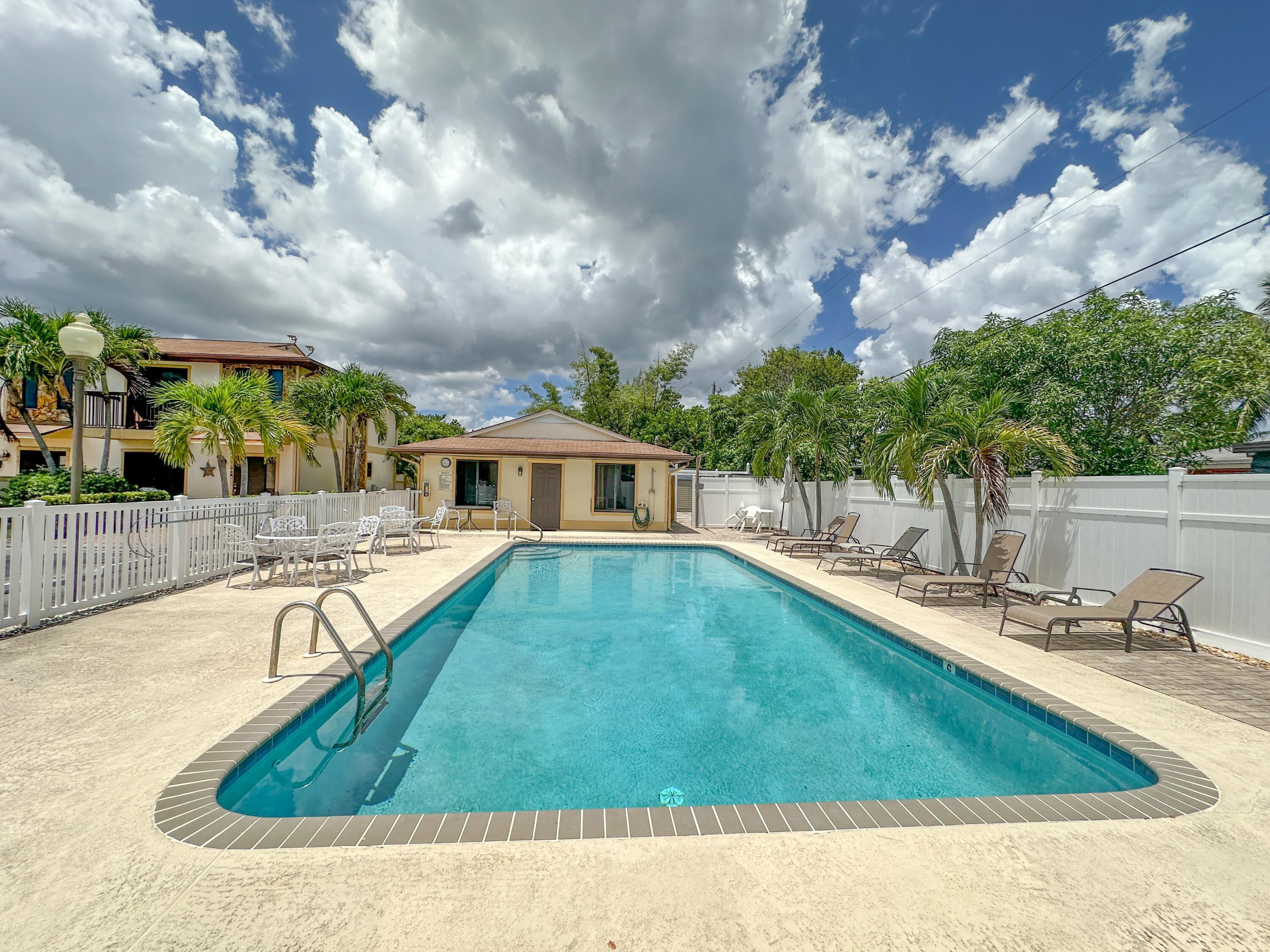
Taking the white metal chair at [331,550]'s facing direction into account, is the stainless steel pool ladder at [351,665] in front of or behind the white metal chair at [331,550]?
behind

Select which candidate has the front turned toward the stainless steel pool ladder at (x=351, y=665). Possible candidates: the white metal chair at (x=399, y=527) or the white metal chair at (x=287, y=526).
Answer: the white metal chair at (x=287, y=526)

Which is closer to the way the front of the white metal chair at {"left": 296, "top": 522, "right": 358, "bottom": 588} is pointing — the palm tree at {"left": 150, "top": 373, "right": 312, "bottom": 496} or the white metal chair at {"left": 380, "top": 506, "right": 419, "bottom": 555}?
the palm tree

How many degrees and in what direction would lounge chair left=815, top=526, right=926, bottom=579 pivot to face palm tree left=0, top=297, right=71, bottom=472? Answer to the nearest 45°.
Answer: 0° — it already faces it

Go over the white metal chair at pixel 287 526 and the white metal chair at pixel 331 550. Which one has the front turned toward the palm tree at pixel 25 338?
the white metal chair at pixel 331 550

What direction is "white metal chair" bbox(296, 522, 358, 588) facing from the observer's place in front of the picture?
facing away from the viewer and to the left of the viewer

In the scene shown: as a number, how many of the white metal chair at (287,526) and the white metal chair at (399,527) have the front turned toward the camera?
1

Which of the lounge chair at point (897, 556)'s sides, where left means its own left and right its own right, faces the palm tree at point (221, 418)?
front

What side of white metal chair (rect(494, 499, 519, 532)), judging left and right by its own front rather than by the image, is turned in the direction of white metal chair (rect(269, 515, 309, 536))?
right

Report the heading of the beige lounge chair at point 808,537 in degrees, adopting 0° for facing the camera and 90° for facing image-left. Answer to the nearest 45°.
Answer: approximately 45°

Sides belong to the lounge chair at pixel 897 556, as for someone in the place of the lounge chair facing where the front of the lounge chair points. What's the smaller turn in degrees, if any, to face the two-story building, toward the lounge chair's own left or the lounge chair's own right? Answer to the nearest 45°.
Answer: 0° — it already faces it

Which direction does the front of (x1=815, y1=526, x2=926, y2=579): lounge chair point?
to the viewer's left
